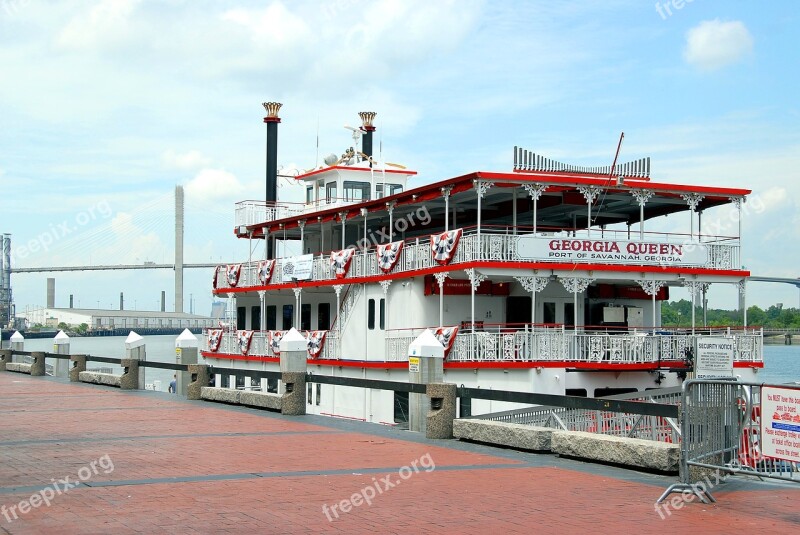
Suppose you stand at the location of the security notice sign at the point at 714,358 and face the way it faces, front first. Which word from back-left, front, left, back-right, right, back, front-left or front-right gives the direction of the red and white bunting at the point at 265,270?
back-right

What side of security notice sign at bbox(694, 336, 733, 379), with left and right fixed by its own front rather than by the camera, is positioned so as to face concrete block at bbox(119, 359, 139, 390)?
right

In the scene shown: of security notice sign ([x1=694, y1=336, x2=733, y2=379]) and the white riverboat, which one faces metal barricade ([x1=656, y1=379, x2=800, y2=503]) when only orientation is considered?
the security notice sign

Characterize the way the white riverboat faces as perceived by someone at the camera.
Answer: facing away from the viewer and to the left of the viewer

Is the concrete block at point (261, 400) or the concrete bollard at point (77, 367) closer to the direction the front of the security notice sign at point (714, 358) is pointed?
the concrete block

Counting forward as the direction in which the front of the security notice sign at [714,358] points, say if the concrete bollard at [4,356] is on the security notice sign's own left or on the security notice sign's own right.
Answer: on the security notice sign's own right

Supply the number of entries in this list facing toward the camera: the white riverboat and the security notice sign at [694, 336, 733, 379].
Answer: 1

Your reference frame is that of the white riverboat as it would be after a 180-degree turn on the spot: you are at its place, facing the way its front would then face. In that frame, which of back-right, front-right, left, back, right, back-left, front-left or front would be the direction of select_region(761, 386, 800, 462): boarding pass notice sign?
front-right

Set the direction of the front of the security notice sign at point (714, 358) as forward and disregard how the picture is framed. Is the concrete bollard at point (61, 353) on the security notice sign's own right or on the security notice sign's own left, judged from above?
on the security notice sign's own right

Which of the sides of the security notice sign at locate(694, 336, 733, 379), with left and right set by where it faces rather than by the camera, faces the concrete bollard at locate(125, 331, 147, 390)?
right
